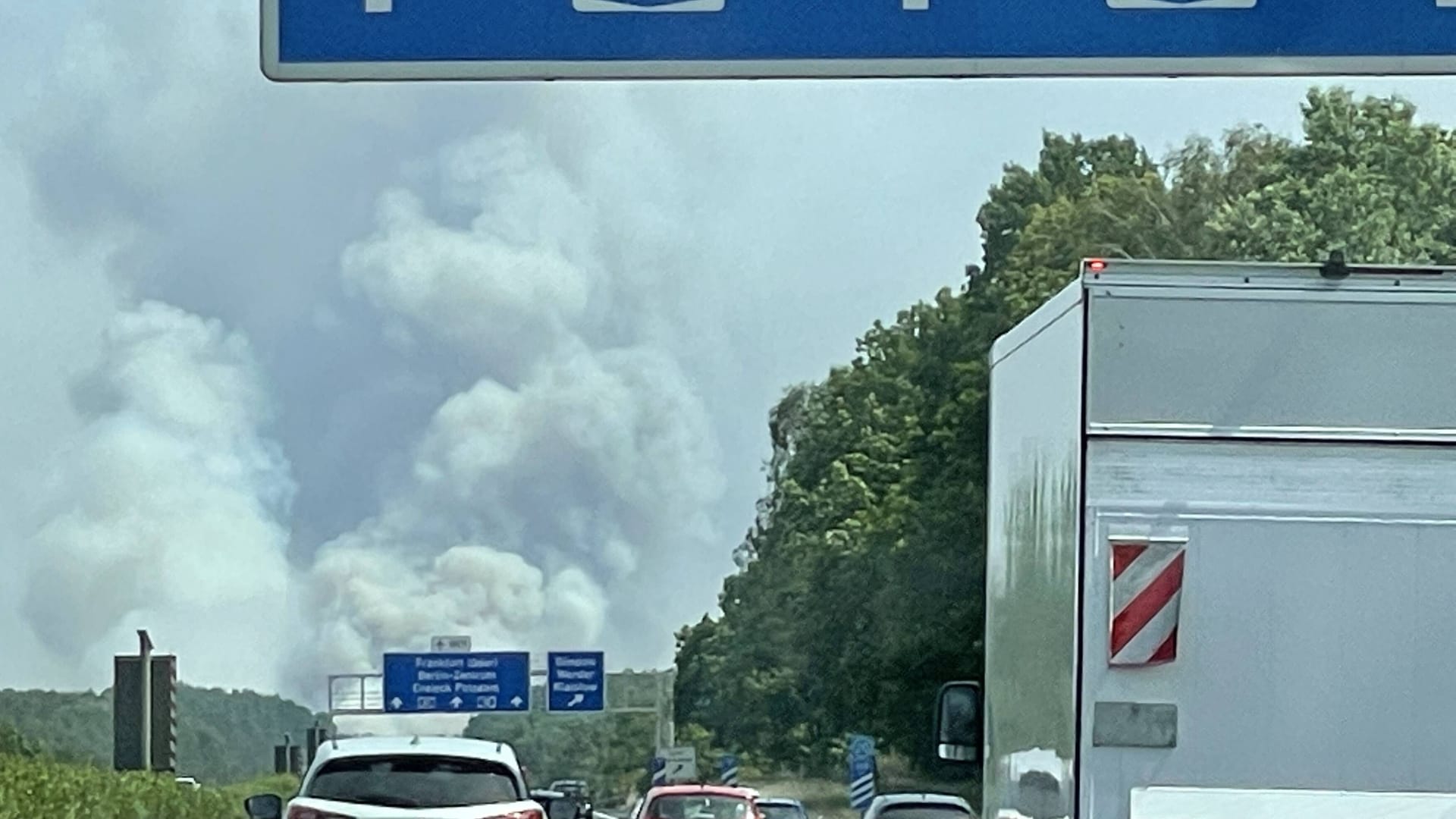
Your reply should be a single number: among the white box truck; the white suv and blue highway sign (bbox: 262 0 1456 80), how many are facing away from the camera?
2

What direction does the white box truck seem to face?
away from the camera

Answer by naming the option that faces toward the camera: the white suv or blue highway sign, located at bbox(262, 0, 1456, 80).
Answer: the blue highway sign

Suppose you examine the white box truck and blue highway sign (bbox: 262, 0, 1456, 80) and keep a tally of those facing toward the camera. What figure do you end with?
1

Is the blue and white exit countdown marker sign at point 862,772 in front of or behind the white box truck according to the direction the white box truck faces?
in front

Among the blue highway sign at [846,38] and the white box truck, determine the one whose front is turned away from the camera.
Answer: the white box truck

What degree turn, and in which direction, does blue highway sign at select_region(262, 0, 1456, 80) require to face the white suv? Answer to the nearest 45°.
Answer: approximately 180°

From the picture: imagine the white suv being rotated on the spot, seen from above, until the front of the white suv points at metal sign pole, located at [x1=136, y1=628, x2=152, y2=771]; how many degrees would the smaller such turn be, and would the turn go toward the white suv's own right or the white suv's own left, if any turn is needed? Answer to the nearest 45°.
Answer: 0° — it already faces it

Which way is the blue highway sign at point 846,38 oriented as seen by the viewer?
toward the camera

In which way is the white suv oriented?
away from the camera

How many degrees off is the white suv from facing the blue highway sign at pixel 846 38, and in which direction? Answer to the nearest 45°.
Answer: approximately 180°

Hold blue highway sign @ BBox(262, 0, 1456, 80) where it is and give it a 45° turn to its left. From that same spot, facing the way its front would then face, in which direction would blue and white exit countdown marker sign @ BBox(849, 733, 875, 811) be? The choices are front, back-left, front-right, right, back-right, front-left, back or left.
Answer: back-left

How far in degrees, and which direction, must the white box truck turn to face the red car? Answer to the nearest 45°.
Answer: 0° — it already faces it

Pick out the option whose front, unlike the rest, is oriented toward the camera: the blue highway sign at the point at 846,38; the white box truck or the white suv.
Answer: the blue highway sign
